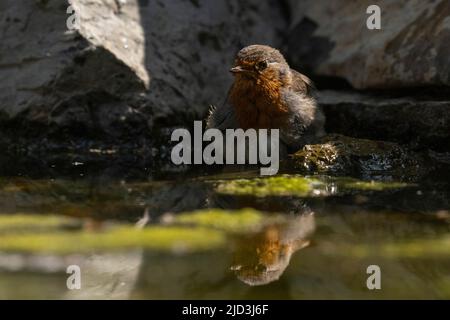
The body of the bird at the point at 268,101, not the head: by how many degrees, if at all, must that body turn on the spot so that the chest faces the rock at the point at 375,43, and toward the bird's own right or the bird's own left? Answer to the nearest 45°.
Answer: approximately 180°

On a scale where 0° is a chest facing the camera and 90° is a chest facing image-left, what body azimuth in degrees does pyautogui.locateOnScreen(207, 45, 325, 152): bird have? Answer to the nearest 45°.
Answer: approximately 45°

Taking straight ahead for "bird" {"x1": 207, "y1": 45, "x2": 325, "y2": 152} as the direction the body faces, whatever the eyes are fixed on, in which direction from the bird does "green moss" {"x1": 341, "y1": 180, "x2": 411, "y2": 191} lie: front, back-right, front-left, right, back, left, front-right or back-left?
left

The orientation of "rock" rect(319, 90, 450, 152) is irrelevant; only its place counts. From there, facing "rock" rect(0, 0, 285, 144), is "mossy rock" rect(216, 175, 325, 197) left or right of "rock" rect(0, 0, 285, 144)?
left

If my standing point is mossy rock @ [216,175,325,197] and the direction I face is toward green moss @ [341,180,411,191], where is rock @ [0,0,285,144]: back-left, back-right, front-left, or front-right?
back-left

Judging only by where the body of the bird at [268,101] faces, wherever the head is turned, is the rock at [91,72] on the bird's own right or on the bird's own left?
on the bird's own right

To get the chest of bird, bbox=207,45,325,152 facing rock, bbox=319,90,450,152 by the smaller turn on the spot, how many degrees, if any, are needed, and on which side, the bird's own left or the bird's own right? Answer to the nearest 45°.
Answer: approximately 135° to the bird's own left
